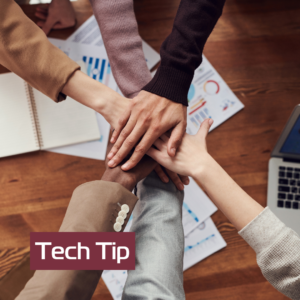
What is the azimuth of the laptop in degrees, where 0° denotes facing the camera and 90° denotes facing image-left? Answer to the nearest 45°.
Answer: approximately 0°
